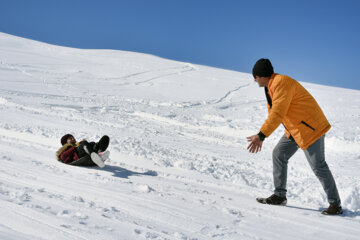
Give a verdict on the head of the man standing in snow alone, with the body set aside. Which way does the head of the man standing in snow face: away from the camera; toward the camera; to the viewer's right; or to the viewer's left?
to the viewer's left

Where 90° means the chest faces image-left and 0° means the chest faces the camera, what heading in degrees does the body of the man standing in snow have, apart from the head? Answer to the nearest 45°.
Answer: approximately 90°
